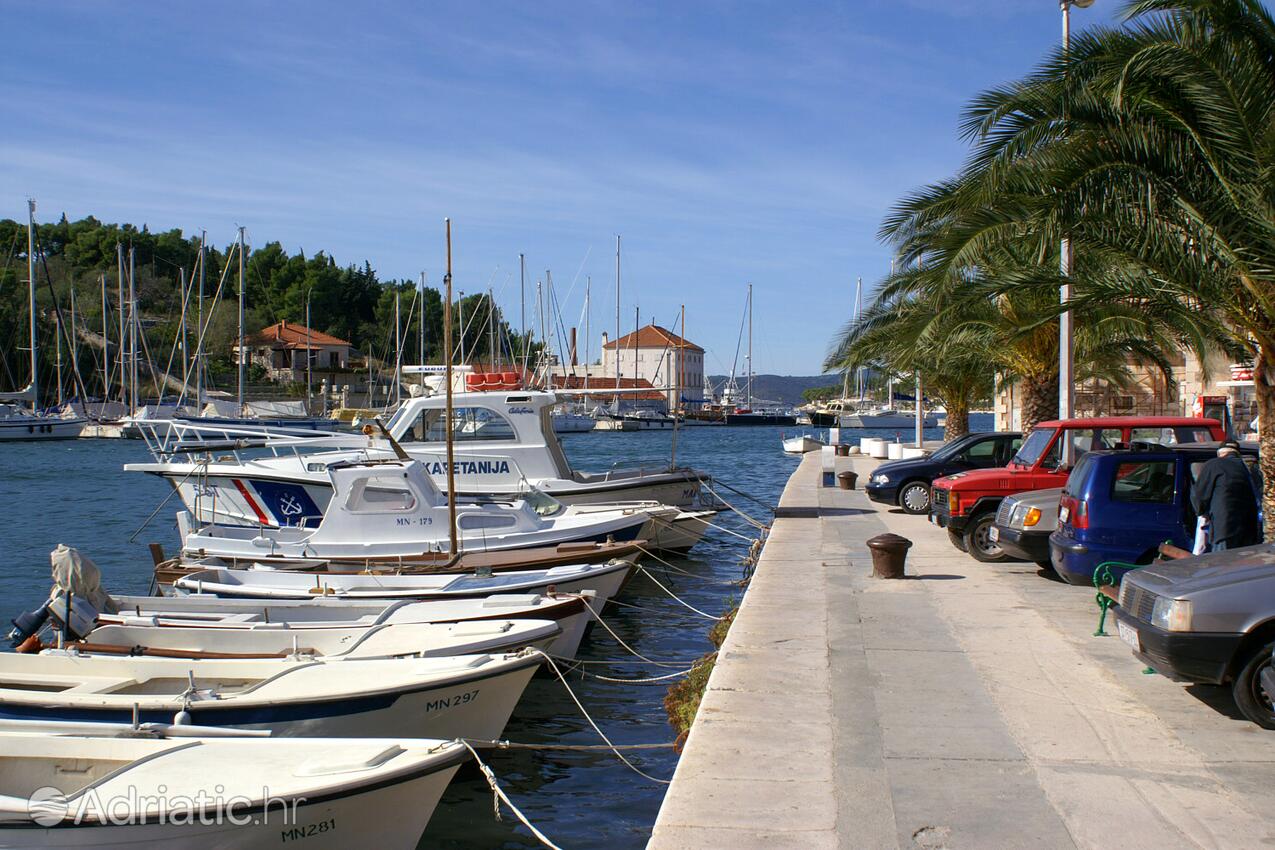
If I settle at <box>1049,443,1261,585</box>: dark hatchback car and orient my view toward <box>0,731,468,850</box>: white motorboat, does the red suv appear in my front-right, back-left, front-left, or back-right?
back-right

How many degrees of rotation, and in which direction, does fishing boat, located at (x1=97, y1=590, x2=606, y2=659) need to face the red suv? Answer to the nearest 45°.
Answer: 0° — it already faces it

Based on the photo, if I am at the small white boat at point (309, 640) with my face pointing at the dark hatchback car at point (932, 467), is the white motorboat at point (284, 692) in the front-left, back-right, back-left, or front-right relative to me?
back-right

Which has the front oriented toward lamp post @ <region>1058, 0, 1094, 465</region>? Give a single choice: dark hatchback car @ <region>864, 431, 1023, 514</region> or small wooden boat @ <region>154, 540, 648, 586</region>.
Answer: the small wooden boat

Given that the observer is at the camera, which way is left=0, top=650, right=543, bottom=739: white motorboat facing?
facing to the right of the viewer

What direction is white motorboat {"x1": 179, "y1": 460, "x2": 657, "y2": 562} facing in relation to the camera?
to the viewer's right

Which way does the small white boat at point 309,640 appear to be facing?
to the viewer's right

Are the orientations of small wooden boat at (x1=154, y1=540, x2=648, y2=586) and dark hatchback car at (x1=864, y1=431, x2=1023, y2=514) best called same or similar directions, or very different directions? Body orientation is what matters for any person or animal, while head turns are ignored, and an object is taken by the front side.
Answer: very different directions

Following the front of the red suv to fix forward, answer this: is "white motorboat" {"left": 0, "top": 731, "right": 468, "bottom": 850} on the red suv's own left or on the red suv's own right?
on the red suv's own left

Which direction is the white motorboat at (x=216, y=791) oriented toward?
to the viewer's right

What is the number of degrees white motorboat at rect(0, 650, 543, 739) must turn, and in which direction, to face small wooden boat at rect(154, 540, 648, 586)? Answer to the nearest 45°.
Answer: approximately 90° to its left

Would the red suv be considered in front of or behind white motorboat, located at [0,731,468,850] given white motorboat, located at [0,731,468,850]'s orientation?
in front

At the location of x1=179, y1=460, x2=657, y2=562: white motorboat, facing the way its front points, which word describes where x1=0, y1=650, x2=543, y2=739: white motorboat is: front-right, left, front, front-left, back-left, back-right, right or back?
right

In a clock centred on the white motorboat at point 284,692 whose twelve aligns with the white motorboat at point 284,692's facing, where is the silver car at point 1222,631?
The silver car is roughly at 1 o'clock from the white motorboat.

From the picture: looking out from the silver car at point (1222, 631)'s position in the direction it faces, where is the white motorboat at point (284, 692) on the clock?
The white motorboat is roughly at 1 o'clock from the silver car.

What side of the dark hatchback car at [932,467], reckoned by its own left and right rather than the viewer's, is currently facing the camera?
left

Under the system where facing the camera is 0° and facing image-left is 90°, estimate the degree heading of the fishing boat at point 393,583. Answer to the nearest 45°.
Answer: approximately 270°

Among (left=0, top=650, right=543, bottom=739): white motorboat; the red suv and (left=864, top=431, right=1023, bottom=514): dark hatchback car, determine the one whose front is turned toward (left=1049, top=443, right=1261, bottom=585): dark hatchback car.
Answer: the white motorboat

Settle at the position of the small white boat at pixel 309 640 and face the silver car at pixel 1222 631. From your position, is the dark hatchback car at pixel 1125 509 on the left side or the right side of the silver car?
left

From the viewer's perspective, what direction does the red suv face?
to the viewer's left
